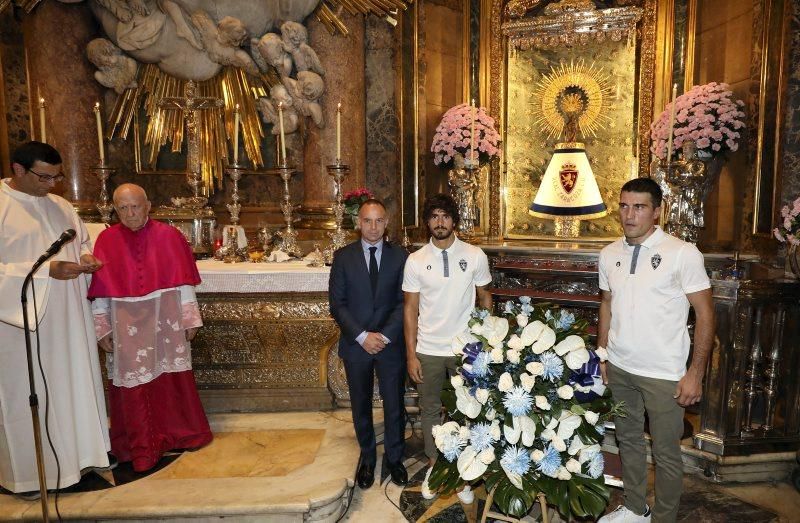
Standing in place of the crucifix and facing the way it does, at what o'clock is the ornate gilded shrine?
The ornate gilded shrine is roughly at 9 o'clock from the crucifix.

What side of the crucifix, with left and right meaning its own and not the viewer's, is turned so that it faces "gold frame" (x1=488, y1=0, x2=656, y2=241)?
left

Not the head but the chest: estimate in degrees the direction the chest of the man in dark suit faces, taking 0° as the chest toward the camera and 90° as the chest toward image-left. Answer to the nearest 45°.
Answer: approximately 0°

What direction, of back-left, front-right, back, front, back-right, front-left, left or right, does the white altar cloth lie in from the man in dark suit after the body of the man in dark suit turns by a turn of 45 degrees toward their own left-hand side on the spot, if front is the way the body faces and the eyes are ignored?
back

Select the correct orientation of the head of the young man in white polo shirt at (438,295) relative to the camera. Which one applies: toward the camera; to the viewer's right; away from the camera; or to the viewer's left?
toward the camera

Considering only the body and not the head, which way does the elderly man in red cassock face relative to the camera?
toward the camera

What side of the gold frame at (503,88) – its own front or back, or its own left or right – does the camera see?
front

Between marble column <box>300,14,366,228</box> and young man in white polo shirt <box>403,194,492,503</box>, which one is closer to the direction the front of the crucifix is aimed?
the young man in white polo shirt

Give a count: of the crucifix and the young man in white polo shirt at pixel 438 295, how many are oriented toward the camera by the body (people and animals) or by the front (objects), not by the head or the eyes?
2

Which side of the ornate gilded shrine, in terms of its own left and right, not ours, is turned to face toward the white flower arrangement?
front

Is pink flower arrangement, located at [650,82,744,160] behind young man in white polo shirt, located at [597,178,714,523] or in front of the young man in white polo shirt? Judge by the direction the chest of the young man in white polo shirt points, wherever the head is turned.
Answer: behind

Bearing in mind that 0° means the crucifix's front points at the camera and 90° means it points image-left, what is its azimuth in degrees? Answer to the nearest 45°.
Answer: approximately 0°

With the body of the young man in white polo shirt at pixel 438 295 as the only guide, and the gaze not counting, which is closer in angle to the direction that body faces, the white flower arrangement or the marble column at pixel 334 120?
the white flower arrangement

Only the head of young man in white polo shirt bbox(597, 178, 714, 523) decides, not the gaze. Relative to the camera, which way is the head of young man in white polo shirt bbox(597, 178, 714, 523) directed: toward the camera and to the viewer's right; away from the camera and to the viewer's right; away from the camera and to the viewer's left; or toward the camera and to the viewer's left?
toward the camera and to the viewer's left

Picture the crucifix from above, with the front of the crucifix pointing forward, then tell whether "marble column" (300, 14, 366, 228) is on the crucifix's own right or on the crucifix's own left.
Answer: on the crucifix's own left
